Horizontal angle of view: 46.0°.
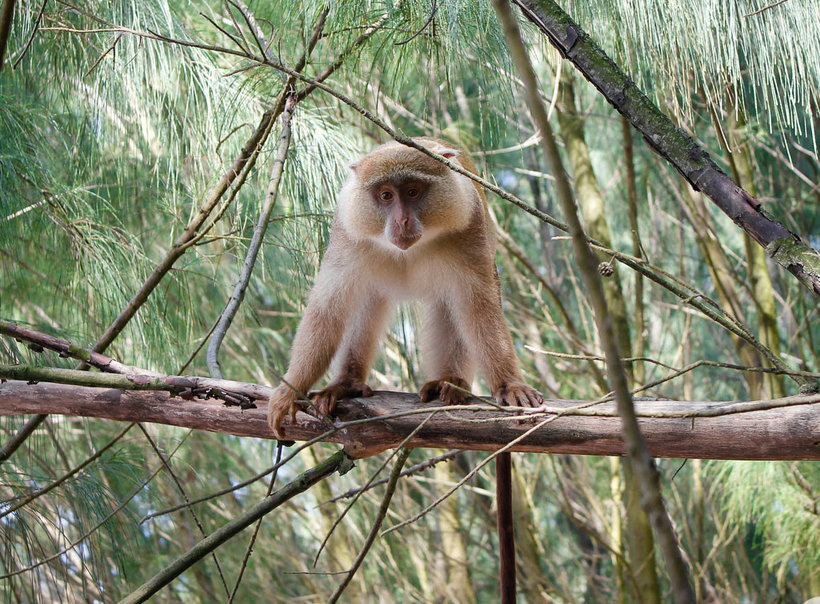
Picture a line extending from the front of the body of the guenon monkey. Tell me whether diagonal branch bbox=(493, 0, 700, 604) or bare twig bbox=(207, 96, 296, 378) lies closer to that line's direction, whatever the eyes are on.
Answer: the diagonal branch

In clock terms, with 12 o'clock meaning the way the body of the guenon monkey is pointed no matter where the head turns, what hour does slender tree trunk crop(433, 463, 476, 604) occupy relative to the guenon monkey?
The slender tree trunk is roughly at 6 o'clock from the guenon monkey.

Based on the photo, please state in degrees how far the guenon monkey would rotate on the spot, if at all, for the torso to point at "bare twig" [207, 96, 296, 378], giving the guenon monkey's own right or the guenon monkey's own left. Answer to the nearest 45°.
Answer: approximately 45° to the guenon monkey's own right

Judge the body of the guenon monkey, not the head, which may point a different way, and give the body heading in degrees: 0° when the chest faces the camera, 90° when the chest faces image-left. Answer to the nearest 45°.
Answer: approximately 0°

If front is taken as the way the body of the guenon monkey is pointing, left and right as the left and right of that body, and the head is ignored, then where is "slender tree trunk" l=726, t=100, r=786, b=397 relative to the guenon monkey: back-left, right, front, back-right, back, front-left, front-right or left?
back-left
